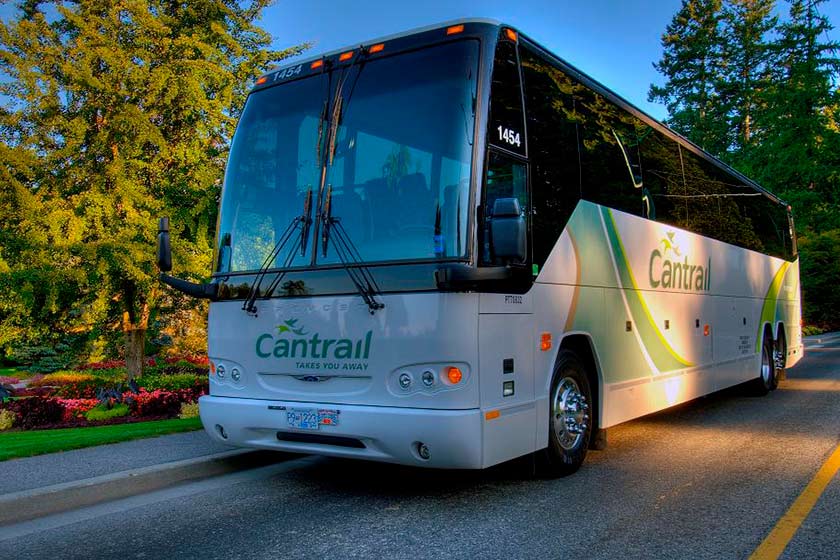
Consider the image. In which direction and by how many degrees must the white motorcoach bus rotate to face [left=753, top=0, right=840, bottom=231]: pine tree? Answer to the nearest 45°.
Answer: approximately 180°

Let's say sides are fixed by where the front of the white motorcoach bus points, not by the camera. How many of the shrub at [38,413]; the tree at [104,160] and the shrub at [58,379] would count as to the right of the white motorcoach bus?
3

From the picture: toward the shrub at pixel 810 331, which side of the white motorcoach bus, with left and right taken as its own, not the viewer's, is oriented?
back

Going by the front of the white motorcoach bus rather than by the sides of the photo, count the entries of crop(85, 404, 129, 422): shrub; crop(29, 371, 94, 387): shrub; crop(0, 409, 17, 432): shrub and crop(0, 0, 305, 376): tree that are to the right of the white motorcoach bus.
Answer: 4

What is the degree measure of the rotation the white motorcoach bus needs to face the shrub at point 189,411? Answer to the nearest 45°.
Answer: approximately 90° to its right

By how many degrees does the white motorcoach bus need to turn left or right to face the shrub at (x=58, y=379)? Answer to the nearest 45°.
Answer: approximately 90° to its right

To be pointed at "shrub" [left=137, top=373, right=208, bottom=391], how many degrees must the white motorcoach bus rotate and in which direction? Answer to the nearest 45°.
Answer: approximately 90° to its right

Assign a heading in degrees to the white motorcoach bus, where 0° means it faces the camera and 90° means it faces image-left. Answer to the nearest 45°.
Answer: approximately 45°

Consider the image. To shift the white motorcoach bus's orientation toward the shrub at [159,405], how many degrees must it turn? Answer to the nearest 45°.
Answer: approximately 90° to its right

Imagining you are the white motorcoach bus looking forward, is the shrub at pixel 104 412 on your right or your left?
on your right

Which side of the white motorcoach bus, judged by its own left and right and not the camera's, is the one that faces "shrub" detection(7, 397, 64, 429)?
front
